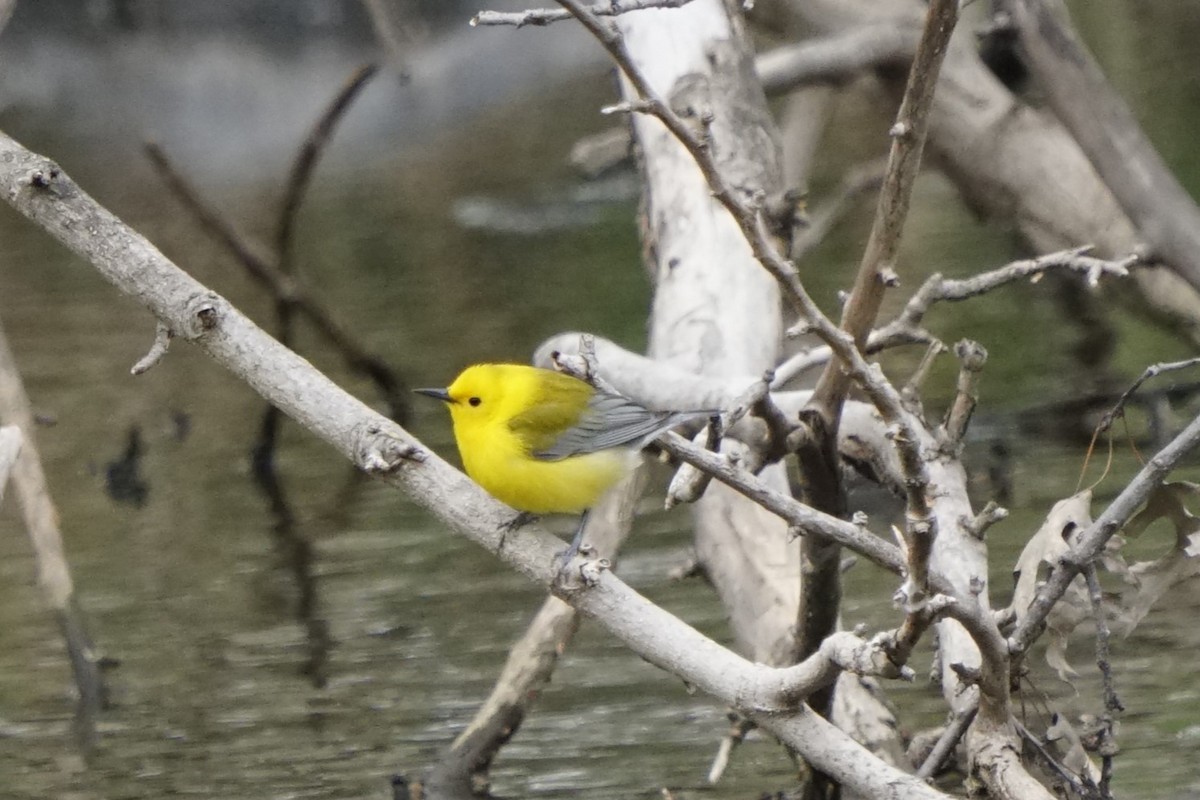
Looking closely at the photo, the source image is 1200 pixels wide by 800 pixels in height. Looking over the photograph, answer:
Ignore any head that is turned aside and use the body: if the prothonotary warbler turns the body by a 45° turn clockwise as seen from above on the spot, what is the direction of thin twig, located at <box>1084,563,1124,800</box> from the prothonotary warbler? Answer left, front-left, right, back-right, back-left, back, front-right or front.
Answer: back-right

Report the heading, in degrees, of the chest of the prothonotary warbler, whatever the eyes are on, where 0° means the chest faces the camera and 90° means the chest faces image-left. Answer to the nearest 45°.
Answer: approximately 90°

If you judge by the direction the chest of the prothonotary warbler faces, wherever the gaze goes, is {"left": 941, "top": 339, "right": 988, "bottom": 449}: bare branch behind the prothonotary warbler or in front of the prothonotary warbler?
behind

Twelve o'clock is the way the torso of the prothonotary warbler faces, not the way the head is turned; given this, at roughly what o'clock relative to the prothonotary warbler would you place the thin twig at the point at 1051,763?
The thin twig is roughly at 6 o'clock from the prothonotary warbler.

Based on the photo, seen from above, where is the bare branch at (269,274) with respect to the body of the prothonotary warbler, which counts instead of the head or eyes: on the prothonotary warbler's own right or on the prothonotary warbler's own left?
on the prothonotary warbler's own right

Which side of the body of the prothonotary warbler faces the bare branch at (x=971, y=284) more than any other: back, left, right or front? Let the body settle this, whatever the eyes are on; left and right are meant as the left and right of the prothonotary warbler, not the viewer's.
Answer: back

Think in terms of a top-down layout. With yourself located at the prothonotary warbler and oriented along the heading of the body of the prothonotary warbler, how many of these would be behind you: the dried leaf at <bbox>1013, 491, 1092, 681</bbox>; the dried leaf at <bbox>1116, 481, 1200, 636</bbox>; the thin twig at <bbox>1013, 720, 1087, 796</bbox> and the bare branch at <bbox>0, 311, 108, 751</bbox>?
3

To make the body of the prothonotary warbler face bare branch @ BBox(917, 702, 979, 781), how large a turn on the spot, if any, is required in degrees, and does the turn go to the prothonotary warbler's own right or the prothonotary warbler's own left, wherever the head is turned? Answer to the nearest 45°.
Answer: approximately 180°

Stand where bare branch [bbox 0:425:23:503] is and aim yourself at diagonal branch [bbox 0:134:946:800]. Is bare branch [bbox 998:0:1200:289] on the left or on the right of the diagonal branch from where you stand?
left

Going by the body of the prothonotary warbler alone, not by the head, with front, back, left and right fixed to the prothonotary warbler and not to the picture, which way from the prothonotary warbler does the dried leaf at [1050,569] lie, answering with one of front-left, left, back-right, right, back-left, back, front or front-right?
back

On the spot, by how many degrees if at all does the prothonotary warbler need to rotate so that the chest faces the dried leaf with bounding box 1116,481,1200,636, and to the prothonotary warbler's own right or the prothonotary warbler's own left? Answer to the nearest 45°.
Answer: approximately 180°

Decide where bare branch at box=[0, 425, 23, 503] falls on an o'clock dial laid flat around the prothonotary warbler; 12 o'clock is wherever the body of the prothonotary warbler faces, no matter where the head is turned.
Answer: The bare branch is roughly at 1 o'clock from the prothonotary warbler.
